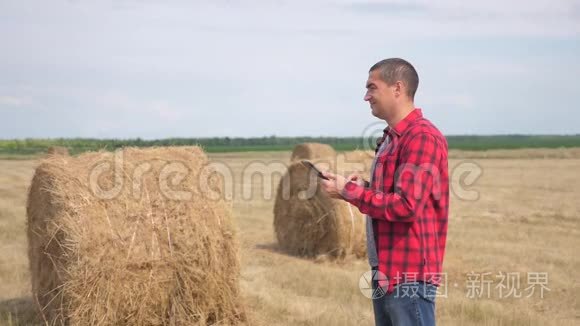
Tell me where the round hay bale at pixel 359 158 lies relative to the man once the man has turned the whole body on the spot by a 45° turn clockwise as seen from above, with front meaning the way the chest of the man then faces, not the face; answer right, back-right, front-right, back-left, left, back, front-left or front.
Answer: front-right

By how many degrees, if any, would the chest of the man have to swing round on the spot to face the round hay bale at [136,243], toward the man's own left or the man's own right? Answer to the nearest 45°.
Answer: approximately 45° to the man's own right

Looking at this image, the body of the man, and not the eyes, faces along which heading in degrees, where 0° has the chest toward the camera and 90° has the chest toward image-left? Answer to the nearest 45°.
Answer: approximately 90°

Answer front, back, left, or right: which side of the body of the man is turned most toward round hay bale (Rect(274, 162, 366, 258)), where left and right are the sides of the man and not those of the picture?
right

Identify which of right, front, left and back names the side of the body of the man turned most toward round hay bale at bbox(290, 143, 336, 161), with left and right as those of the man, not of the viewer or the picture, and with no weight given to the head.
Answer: right

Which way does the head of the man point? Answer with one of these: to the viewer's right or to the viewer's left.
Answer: to the viewer's left
